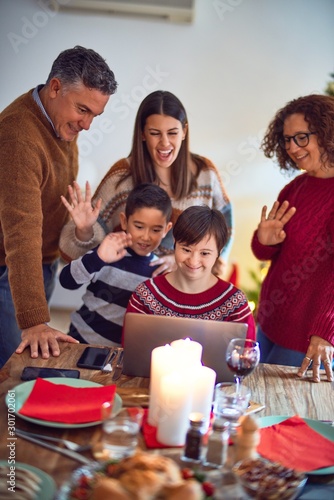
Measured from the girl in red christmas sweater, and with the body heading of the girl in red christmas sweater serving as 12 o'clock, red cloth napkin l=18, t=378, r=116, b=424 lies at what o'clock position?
The red cloth napkin is roughly at 1 o'clock from the girl in red christmas sweater.

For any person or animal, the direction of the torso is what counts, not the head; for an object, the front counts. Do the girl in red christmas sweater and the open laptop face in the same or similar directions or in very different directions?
very different directions

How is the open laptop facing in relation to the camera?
away from the camera

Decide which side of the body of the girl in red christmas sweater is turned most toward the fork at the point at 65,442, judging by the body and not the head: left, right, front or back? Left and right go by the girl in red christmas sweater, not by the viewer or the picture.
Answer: front

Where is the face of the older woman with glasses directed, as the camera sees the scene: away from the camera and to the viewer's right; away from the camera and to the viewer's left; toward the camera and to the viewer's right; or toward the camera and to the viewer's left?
toward the camera and to the viewer's left

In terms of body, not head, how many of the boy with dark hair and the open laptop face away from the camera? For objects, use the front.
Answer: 1

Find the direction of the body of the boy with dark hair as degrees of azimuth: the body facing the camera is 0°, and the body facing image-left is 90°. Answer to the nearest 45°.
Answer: approximately 315°

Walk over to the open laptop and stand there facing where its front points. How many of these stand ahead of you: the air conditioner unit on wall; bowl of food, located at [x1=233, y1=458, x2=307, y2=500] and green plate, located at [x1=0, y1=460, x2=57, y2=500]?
1

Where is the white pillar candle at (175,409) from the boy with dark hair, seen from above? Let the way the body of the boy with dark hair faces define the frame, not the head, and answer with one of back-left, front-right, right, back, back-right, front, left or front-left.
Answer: front-right
